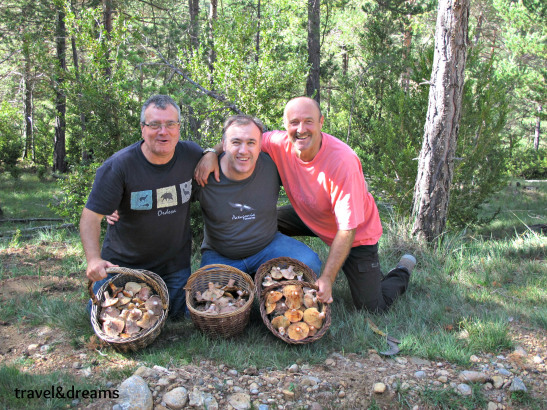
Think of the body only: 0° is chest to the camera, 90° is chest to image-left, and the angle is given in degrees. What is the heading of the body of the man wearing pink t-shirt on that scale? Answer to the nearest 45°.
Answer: approximately 45°

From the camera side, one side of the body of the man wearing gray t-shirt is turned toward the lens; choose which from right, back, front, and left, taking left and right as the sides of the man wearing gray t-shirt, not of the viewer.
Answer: front

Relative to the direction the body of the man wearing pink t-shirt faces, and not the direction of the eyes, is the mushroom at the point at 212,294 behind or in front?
in front

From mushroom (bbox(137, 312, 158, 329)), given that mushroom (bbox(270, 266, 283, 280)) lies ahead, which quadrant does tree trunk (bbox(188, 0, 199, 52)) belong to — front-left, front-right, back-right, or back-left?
front-left

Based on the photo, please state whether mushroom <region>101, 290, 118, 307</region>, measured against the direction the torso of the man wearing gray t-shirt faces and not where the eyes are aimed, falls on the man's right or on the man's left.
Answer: on the man's right

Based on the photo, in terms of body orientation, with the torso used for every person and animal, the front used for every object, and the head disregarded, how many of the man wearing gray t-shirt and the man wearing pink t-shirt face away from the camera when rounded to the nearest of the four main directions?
0

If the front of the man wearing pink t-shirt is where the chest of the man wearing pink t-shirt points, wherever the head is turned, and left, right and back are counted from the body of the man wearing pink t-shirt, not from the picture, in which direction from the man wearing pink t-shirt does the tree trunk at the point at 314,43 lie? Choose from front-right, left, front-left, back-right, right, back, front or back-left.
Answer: back-right

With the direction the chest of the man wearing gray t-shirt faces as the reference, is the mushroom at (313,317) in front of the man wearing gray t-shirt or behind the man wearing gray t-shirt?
in front

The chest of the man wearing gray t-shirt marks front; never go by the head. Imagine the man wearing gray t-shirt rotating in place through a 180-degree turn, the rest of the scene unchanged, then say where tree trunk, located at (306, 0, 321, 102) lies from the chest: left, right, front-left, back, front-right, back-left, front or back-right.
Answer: front

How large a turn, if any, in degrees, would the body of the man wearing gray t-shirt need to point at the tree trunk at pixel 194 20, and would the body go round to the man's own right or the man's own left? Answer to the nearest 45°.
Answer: approximately 180°

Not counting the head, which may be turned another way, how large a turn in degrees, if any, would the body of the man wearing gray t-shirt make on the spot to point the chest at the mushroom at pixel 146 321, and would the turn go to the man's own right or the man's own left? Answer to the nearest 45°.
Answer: approximately 45° to the man's own right
